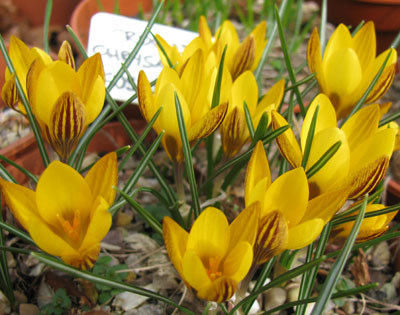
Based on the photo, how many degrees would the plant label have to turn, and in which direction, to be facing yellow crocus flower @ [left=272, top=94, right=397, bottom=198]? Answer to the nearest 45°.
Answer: approximately 45° to its left

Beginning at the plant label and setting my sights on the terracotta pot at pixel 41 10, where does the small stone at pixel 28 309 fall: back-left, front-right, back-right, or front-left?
back-left

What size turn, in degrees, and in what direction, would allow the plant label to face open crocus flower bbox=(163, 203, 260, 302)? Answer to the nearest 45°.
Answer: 0° — it already faces it

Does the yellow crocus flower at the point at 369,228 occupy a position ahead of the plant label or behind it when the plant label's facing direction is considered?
ahead

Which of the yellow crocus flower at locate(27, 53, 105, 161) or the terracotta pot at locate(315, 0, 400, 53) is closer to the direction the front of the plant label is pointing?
the yellow crocus flower

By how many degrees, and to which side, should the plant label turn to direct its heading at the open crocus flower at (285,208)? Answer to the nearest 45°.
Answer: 0° — it already faces it

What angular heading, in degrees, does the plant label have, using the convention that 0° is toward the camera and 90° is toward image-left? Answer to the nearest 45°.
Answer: approximately 0°
